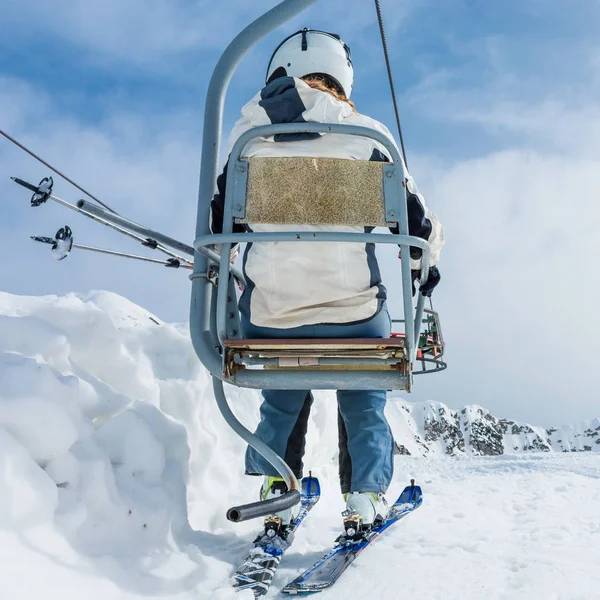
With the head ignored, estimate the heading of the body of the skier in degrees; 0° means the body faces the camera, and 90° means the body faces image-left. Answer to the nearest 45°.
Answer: approximately 180°

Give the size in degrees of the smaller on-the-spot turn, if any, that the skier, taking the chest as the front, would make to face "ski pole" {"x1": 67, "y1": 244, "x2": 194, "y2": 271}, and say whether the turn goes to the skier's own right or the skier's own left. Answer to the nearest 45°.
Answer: approximately 45° to the skier's own left

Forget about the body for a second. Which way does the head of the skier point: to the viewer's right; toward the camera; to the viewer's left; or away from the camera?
away from the camera
